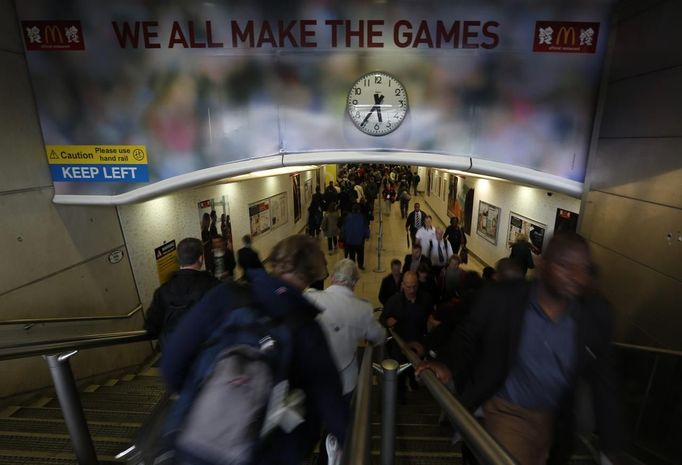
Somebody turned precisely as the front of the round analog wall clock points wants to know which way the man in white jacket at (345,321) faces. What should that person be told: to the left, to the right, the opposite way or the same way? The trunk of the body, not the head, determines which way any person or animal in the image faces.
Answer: the opposite way

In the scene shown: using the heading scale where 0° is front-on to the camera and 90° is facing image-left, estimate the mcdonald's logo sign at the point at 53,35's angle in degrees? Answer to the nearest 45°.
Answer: approximately 0°

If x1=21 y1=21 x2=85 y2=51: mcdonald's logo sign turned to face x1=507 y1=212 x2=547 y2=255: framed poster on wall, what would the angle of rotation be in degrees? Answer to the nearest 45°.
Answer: approximately 90° to its left

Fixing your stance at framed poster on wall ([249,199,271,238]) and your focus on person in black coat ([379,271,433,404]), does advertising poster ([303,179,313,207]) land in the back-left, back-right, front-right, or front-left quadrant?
back-left

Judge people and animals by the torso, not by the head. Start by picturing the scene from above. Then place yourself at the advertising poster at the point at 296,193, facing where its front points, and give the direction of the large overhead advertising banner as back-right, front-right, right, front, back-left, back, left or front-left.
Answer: front-right

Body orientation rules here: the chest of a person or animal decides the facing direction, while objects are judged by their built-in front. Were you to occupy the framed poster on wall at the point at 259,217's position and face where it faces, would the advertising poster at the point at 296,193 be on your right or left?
on your left

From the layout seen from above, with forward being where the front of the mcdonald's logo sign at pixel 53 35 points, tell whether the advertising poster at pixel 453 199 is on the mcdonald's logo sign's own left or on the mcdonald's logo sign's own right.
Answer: on the mcdonald's logo sign's own left

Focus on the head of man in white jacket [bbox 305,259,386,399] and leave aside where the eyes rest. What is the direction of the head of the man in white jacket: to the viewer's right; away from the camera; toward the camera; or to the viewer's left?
away from the camera

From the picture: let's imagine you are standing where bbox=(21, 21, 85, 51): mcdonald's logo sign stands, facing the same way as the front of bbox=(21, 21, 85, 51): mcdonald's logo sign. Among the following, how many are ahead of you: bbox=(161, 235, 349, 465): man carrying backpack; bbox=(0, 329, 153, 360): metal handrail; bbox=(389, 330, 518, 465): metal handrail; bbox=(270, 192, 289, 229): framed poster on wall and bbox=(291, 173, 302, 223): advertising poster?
3

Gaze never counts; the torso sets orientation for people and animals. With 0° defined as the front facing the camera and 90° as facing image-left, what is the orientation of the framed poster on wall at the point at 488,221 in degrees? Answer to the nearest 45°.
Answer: approximately 45°

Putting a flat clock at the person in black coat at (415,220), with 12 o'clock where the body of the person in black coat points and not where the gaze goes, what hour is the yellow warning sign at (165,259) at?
The yellow warning sign is roughly at 2 o'clock from the person in black coat.

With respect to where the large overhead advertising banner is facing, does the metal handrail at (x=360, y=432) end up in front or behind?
in front
